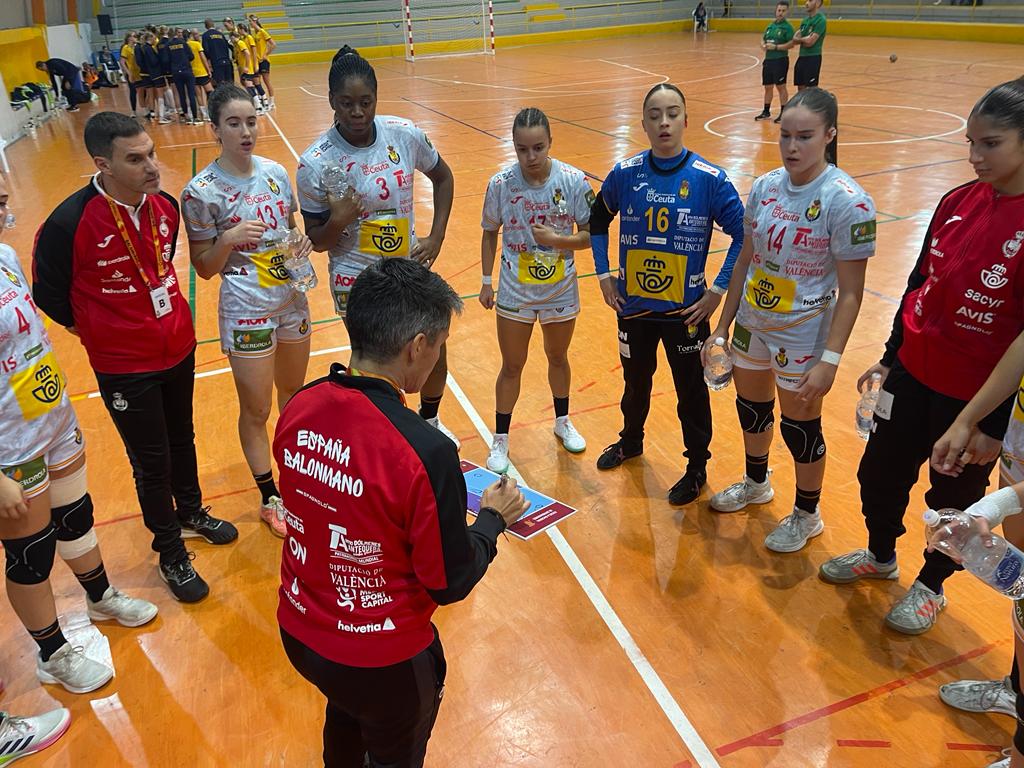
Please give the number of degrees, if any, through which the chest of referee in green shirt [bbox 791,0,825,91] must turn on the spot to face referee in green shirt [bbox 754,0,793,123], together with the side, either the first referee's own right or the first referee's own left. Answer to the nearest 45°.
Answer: approximately 90° to the first referee's own right

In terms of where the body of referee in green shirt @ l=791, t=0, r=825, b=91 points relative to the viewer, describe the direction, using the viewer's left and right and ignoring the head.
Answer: facing the viewer and to the left of the viewer
